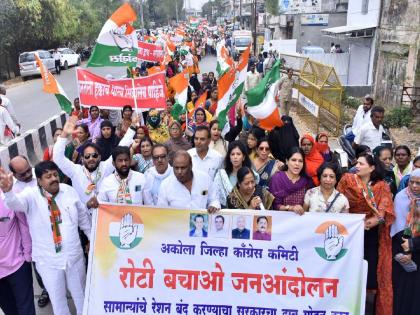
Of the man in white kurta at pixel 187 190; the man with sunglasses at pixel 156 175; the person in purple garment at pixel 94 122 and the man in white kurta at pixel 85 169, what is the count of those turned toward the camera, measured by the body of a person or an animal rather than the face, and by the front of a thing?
4

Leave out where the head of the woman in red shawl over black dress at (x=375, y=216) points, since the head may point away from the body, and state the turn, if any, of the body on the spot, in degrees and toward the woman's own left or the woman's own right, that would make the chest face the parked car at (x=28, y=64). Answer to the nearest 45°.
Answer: approximately 90° to the woman's own right

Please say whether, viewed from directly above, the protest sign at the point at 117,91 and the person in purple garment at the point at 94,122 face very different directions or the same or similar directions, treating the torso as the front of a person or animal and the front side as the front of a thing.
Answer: same or similar directions

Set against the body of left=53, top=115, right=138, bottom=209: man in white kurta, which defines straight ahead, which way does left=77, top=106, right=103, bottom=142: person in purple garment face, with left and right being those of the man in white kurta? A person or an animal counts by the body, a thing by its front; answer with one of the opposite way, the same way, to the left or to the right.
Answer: the same way

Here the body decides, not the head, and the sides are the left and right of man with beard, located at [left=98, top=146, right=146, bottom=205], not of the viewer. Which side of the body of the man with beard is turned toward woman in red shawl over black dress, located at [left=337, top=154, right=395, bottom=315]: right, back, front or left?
left

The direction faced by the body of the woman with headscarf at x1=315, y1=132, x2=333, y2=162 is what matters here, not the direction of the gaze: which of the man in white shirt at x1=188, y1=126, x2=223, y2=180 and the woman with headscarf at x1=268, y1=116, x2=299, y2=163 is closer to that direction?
the man in white shirt

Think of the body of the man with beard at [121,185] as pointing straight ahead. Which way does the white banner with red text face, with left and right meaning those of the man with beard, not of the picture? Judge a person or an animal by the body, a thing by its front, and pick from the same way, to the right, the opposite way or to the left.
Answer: the same way

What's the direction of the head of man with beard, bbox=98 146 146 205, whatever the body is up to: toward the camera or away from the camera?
toward the camera

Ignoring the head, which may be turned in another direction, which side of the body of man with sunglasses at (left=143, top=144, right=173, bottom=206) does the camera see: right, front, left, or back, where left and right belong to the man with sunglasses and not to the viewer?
front

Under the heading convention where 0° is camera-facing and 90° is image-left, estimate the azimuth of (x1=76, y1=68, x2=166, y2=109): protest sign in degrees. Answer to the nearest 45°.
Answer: approximately 0°

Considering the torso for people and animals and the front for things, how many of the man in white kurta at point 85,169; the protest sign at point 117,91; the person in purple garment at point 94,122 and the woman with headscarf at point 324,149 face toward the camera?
4

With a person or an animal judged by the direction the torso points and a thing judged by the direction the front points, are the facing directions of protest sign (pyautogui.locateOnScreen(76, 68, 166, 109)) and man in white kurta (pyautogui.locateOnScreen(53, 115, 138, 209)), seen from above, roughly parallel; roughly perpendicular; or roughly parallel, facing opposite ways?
roughly parallel

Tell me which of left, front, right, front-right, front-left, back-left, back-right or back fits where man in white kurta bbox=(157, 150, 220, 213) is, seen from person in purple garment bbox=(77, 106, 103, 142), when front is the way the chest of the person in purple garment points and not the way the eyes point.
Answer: front

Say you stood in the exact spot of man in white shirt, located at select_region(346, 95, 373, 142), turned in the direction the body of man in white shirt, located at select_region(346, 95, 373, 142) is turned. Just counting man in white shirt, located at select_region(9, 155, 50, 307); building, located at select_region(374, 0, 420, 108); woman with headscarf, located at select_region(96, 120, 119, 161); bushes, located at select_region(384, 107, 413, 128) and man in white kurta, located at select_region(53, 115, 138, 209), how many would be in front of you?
3

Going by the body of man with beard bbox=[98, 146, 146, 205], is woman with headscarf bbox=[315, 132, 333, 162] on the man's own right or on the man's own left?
on the man's own left

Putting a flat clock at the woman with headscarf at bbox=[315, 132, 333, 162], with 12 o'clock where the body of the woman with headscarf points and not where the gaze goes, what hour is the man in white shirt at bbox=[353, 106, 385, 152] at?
The man in white shirt is roughly at 7 o'clock from the woman with headscarf.

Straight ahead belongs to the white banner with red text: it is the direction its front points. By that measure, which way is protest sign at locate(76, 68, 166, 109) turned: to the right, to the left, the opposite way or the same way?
the same way

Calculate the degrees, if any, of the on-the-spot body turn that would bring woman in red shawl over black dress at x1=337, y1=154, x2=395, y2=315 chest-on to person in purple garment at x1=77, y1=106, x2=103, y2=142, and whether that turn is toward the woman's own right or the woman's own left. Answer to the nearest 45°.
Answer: approximately 90° to the woman's own right

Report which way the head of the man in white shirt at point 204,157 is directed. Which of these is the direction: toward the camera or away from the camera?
toward the camera

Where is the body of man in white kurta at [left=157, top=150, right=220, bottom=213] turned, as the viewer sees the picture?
toward the camera
